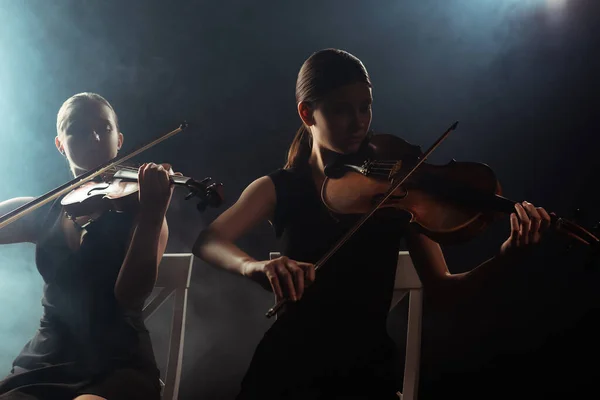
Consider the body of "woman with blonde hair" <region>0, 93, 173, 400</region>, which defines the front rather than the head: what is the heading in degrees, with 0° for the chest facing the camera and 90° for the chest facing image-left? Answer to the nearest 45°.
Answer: approximately 0°

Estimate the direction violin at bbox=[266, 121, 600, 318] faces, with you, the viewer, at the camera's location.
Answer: facing the viewer

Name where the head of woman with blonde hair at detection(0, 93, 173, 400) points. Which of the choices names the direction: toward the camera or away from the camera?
toward the camera

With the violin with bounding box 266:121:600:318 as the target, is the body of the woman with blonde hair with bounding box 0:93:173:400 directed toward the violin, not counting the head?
no

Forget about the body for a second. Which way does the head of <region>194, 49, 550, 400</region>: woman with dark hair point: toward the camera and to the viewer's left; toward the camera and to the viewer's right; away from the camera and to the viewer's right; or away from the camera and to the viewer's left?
toward the camera and to the viewer's right

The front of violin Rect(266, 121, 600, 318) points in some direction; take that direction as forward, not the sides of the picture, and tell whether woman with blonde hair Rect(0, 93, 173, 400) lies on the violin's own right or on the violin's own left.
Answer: on the violin's own right

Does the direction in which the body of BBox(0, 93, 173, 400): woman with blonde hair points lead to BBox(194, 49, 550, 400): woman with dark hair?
no

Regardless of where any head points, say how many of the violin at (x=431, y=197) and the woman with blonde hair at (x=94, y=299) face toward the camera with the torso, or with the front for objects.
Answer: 2

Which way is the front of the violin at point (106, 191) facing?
toward the camera

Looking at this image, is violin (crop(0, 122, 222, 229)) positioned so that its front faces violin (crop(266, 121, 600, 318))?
no
